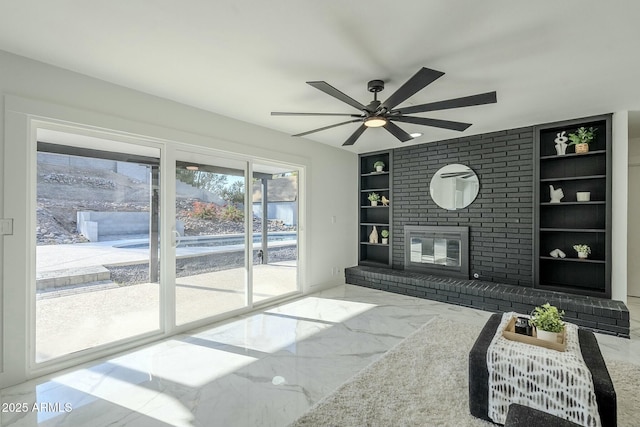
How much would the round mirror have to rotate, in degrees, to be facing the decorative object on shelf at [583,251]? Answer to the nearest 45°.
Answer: approximately 90° to its left

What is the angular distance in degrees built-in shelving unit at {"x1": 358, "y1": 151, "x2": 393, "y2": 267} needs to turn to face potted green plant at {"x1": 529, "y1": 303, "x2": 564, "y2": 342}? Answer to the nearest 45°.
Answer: approximately 45° to its left

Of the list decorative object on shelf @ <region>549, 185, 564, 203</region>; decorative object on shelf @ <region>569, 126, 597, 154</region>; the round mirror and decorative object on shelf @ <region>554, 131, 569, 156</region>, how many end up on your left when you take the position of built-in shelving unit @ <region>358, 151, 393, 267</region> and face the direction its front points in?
4

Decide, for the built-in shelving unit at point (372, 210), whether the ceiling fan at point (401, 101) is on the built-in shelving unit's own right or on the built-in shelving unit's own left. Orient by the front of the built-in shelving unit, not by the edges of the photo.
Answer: on the built-in shelving unit's own left

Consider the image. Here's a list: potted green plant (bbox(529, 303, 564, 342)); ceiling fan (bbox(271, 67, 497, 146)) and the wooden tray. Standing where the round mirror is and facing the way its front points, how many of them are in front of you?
3

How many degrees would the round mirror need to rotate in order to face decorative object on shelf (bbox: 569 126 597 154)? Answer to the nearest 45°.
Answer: approximately 90° to its left

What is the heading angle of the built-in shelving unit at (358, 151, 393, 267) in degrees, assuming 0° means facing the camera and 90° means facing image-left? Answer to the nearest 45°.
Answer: approximately 45°

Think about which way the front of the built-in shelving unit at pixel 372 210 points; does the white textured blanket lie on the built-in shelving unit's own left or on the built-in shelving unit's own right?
on the built-in shelving unit's own left

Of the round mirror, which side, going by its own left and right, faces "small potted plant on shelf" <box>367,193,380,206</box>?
right

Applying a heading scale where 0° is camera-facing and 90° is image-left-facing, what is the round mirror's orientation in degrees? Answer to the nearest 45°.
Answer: approximately 0°

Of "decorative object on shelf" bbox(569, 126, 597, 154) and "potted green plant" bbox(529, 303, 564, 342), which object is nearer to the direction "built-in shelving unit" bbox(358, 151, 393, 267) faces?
the potted green plant

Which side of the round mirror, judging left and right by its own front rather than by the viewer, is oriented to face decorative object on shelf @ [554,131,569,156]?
left

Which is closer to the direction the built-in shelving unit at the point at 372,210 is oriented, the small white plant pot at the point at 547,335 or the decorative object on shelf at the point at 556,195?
the small white plant pot

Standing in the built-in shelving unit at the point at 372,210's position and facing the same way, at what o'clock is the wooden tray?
The wooden tray is roughly at 10 o'clock from the built-in shelving unit.
